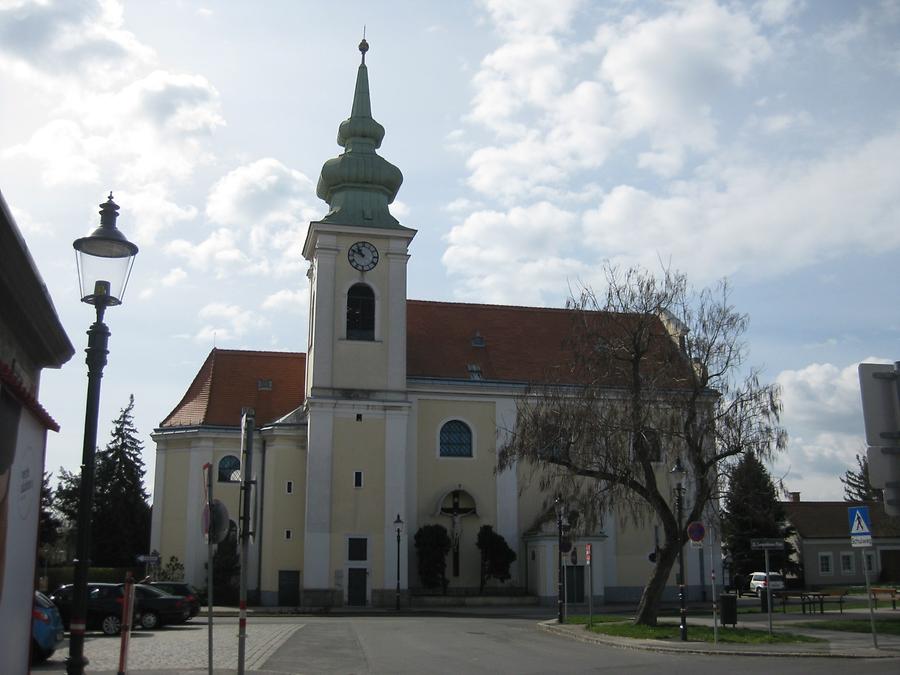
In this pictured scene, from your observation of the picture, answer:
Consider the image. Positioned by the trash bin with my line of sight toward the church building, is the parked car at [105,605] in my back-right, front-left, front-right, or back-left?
front-left

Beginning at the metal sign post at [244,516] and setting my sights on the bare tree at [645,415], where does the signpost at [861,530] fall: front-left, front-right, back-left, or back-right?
front-right

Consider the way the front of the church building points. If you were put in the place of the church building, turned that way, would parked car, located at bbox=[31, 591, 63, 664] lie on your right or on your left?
on your right
